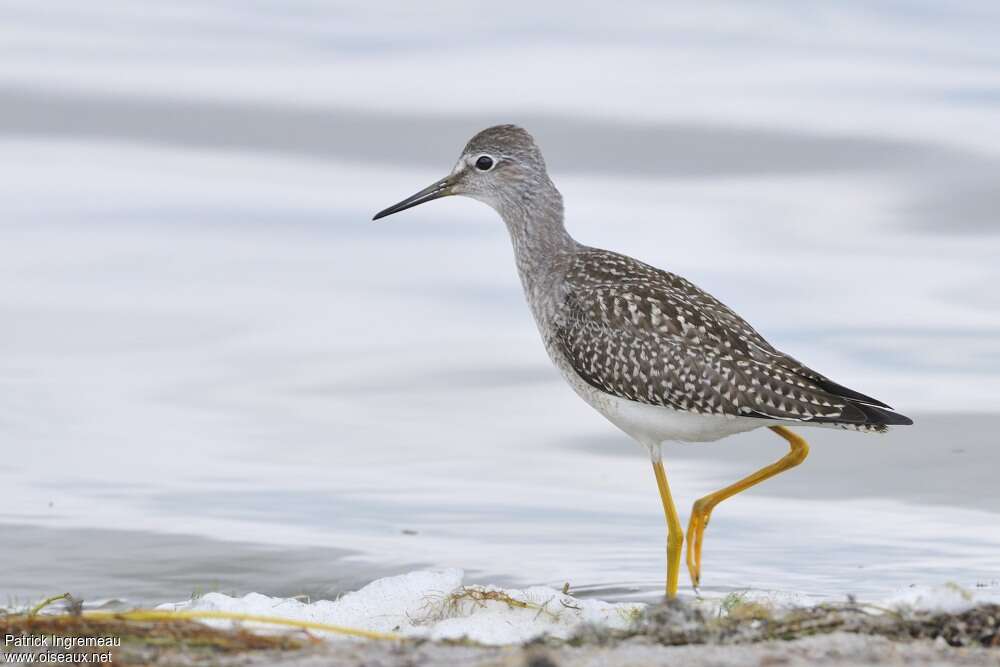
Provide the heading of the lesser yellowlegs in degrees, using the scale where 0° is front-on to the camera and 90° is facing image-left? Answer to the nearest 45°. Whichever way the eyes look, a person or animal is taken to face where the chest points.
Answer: approximately 90°
